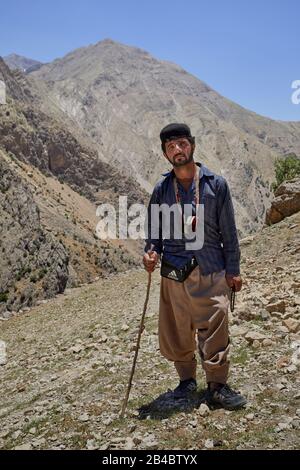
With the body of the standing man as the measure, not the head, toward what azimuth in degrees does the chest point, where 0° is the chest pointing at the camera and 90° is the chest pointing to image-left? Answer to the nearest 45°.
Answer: approximately 0°

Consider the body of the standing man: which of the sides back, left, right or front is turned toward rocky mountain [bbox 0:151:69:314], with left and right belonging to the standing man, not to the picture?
back

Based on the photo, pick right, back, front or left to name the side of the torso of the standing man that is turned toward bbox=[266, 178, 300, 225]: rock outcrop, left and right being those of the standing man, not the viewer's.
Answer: back

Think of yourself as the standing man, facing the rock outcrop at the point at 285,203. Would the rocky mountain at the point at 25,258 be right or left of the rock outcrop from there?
left

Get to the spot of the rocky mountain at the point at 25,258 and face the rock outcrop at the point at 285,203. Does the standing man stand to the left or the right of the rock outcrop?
right
